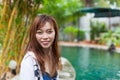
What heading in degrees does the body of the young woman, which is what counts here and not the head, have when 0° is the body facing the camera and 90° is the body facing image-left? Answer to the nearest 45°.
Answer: approximately 315°

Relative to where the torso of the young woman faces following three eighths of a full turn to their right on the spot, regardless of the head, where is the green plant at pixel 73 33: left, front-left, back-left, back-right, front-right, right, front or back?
right

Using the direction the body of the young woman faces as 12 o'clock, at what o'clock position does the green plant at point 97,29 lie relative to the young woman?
The green plant is roughly at 8 o'clock from the young woman.
